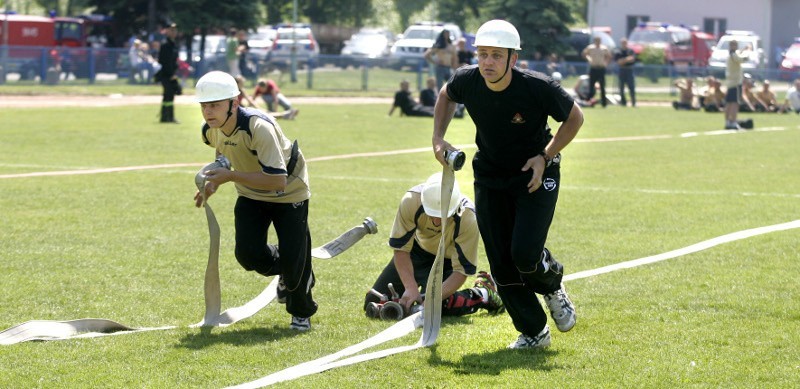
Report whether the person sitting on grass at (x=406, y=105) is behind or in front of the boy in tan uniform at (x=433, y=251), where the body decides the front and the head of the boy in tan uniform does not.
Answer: behind

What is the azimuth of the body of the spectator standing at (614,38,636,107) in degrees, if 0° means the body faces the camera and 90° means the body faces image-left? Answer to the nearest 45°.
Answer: approximately 0°

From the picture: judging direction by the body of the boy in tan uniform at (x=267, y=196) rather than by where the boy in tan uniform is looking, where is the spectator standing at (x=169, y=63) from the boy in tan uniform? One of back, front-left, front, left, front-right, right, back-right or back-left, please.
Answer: back-right

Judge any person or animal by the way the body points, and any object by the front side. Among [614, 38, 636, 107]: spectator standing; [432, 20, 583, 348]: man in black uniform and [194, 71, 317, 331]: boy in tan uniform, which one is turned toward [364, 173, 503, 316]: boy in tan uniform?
the spectator standing

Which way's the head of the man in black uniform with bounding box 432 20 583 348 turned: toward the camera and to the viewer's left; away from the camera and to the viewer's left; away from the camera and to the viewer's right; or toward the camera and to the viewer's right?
toward the camera and to the viewer's left

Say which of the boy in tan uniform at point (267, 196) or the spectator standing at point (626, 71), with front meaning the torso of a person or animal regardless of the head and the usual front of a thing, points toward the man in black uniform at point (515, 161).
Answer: the spectator standing

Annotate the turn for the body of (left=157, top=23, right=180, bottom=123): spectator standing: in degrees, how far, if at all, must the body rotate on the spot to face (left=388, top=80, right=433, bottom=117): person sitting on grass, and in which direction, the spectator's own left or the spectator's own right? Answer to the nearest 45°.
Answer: approximately 45° to the spectator's own left
